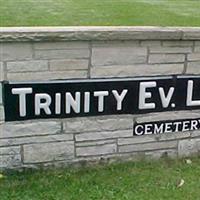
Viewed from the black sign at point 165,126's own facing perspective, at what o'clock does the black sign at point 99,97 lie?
the black sign at point 99,97 is roughly at 2 o'clock from the black sign at point 165,126.

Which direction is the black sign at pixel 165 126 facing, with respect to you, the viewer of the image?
facing the viewer
